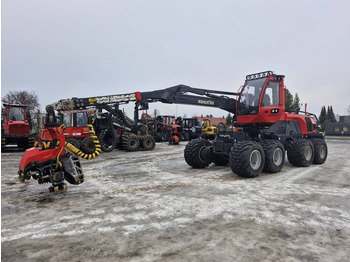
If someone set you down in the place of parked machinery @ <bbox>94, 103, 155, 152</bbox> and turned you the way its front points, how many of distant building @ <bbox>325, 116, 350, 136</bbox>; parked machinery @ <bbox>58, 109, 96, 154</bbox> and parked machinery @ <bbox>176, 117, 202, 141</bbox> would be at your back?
2

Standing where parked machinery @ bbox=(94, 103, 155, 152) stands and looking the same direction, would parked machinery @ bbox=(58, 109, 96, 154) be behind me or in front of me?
in front

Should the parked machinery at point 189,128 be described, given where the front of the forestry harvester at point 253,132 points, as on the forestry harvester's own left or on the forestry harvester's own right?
on the forestry harvester's own right

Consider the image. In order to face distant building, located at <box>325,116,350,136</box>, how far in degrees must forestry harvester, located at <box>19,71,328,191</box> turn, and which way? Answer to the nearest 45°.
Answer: approximately 180°

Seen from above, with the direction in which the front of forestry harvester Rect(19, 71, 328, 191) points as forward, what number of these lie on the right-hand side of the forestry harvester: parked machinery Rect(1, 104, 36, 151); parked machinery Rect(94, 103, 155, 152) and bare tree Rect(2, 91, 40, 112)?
3

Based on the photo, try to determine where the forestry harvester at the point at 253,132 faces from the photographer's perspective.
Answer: facing the viewer and to the left of the viewer

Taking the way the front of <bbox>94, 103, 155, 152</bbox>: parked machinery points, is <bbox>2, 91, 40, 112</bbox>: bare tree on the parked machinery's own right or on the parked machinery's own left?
on the parked machinery's own right

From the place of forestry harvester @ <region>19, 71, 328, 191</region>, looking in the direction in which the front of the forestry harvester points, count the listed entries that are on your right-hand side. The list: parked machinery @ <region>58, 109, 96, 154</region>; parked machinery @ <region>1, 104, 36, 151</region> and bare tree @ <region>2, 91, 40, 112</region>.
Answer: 3

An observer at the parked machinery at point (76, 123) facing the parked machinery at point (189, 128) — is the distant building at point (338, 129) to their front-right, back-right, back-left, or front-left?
front-right

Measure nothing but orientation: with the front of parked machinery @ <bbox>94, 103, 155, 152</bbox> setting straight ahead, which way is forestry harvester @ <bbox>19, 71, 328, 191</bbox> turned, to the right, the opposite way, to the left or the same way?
the same way

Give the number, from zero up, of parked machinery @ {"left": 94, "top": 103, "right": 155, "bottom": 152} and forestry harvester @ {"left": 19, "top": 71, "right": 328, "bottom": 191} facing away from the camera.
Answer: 0

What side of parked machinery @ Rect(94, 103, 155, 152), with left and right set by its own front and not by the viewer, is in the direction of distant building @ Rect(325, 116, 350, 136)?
back

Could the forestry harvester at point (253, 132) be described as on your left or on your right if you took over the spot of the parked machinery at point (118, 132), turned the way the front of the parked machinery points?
on your left
